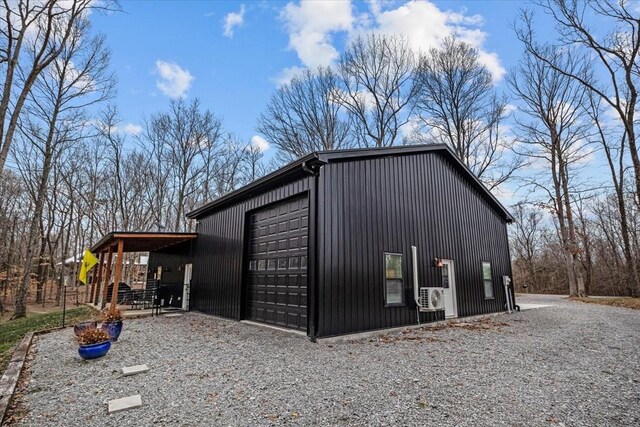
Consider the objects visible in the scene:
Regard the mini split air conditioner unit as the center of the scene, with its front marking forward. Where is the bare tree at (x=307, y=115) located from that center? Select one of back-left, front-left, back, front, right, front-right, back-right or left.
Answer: back

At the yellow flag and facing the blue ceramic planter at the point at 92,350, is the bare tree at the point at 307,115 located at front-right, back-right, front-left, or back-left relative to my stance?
back-left

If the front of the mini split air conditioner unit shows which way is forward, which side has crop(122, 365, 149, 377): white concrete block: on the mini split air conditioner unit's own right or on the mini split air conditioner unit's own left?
on the mini split air conditioner unit's own right

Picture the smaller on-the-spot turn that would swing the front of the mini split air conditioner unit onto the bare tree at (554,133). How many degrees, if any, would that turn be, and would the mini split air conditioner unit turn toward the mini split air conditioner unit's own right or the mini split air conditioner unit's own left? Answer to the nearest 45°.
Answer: approximately 90° to the mini split air conditioner unit's own left

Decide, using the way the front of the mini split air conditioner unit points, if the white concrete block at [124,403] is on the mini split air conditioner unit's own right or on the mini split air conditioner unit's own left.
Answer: on the mini split air conditioner unit's own right

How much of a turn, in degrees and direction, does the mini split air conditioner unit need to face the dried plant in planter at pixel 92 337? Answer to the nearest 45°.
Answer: approximately 90° to its right

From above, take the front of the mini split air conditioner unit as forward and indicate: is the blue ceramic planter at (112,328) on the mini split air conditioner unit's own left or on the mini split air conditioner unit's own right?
on the mini split air conditioner unit's own right

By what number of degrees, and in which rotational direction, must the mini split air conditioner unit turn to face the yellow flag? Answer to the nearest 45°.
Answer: approximately 135° to its right

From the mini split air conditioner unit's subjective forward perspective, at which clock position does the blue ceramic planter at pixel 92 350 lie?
The blue ceramic planter is roughly at 3 o'clock from the mini split air conditioner unit.

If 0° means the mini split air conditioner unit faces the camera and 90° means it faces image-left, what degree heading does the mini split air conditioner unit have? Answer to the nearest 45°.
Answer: approximately 315°

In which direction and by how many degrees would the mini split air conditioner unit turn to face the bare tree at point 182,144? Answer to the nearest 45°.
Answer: approximately 180°

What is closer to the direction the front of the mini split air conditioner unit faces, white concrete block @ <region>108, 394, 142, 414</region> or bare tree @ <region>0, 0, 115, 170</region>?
the white concrete block

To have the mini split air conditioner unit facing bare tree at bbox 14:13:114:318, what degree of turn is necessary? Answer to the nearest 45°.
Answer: approximately 135° to its right
